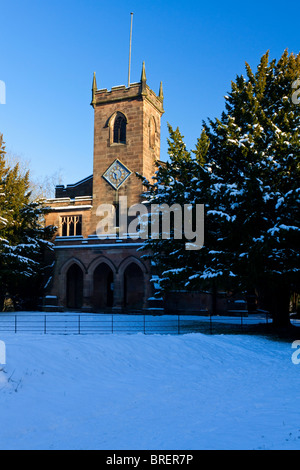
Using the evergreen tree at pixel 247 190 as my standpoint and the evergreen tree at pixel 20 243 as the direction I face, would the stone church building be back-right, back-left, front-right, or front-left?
front-right

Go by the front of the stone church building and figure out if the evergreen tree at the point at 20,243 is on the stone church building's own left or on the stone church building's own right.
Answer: on the stone church building's own right

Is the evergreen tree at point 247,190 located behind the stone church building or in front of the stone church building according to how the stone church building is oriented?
in front

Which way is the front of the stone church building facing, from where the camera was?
facing the viewer
